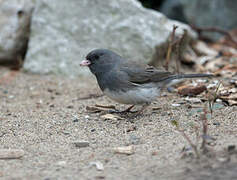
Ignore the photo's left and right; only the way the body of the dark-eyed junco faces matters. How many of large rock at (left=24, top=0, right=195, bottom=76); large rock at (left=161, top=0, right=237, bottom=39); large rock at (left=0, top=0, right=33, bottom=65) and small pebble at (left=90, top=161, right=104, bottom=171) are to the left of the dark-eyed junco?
1

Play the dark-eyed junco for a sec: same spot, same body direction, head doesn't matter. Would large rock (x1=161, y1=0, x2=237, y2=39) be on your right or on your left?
on your right

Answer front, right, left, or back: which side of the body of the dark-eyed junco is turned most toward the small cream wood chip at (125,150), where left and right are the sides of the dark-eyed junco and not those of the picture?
left

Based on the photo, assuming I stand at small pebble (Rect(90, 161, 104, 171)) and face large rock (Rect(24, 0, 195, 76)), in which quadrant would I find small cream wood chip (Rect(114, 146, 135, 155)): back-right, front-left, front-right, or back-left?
front-right

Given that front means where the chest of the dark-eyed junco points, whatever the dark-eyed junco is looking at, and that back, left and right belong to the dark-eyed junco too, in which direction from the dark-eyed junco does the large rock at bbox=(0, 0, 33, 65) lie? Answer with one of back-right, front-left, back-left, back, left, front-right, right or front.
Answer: front-right

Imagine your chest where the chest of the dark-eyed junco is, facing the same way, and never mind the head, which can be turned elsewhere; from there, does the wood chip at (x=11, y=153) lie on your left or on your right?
on your left

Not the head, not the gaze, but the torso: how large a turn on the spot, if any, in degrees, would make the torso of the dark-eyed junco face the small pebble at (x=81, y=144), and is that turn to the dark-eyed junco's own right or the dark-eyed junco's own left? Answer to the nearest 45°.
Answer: approximately 90° to the dark-eyed junco's own left

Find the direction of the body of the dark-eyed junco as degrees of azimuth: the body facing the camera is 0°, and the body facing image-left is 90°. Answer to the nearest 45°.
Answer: approximately 90°

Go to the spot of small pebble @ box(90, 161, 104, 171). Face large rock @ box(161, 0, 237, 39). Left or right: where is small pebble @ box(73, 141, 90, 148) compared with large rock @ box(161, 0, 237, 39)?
left

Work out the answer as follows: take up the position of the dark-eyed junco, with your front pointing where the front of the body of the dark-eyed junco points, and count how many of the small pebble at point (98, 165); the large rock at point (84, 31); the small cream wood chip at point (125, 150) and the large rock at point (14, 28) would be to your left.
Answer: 2

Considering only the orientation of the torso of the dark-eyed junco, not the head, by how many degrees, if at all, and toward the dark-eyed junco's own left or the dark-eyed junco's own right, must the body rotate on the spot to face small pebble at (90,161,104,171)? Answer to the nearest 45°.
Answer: approximately 90° to the dark-eyed junco's own left
